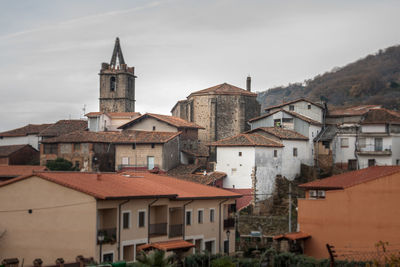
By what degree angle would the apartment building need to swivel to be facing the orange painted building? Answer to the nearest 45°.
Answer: approximately 45° to its left

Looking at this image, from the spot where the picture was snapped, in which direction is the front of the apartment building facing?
facing the viewer and to the right of the viewer
